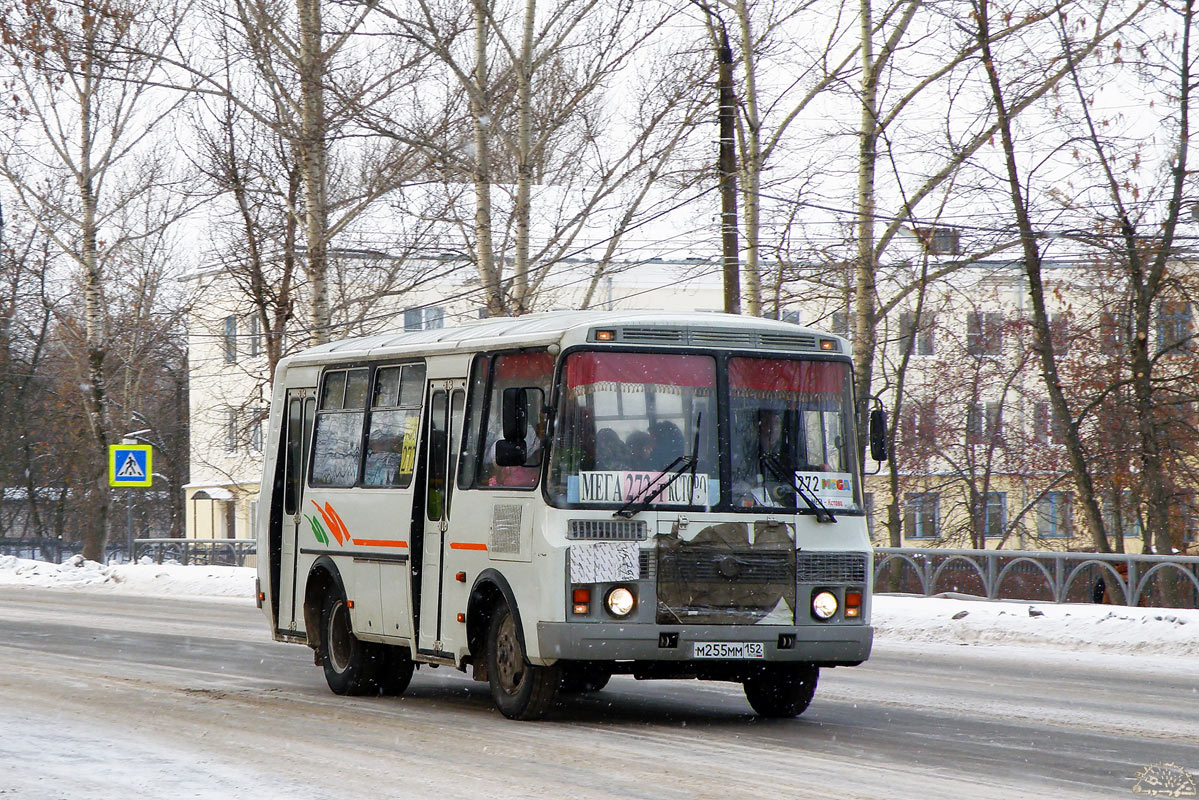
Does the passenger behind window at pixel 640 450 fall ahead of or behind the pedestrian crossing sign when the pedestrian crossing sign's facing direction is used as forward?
ahead

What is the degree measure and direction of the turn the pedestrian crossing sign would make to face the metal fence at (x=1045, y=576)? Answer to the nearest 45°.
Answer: approximately 45° to its left

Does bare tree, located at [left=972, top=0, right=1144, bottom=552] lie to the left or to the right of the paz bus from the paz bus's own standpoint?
on its left

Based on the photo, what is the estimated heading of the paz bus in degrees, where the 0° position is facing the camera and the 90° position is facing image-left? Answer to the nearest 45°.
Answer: approximately 315°

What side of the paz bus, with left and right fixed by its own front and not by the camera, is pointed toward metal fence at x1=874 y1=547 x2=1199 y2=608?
left

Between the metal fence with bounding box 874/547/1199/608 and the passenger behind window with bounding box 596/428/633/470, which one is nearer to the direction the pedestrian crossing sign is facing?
the passenger behind window

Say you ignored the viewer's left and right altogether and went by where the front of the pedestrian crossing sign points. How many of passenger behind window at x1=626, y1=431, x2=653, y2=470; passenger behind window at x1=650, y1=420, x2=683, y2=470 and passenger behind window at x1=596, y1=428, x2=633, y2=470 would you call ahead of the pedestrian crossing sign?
3

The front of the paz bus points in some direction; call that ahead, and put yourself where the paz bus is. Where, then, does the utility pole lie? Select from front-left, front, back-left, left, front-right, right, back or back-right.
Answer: back-left

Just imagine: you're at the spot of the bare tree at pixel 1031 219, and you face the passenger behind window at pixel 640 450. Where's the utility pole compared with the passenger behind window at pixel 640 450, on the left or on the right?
right

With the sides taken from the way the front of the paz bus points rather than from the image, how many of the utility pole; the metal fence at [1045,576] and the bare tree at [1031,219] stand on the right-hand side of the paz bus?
0

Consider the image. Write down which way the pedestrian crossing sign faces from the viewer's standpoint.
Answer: facing the viewer

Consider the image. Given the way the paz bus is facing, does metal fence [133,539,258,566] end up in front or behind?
behind

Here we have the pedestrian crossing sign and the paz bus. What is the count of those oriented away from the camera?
0

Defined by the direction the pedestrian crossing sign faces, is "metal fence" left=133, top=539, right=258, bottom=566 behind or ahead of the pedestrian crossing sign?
behind
